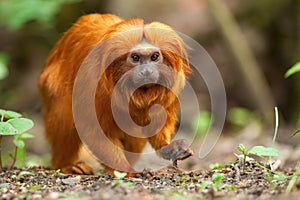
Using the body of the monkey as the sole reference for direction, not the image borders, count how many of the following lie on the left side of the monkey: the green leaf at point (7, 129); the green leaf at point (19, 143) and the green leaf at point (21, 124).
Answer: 0

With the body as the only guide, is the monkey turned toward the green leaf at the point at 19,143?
no

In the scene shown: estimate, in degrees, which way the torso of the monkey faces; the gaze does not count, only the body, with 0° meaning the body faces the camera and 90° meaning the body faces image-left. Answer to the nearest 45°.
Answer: approximately 315°

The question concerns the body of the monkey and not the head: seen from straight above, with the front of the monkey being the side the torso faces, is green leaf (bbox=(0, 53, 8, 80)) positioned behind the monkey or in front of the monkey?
behind

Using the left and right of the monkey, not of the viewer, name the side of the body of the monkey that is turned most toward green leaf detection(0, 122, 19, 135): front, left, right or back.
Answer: right

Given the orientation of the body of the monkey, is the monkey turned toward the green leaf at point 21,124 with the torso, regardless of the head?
no
